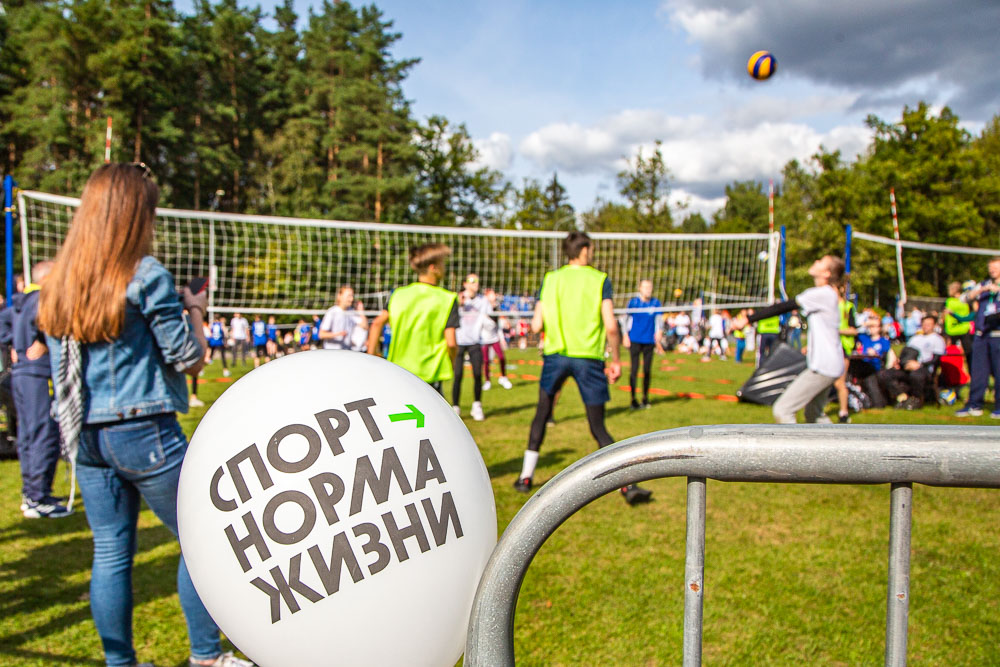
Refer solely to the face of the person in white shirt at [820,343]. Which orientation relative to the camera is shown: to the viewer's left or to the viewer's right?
to the viewer's left

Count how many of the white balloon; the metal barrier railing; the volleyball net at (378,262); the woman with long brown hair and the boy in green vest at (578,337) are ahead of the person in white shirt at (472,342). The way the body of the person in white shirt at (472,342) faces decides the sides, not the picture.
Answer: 4

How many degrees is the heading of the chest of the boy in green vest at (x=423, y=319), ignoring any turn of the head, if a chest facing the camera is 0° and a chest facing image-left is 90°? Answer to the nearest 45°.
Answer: approximately 225°

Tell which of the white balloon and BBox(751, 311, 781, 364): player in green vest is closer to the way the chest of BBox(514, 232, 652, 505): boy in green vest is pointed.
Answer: the player in green vest

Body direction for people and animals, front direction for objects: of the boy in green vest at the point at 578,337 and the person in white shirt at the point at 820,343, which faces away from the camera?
the boy in green vest

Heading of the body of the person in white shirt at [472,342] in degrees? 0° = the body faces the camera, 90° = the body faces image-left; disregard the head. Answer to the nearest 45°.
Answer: approximately 0°

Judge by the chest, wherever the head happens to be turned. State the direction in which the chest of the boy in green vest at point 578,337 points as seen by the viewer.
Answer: away from the camera

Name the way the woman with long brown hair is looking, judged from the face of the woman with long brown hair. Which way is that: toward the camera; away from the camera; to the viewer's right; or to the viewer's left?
away from the camera

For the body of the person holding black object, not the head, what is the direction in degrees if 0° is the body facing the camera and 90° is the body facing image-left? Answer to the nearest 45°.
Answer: approximately 45°

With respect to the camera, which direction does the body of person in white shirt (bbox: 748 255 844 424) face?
to the viewer's left
